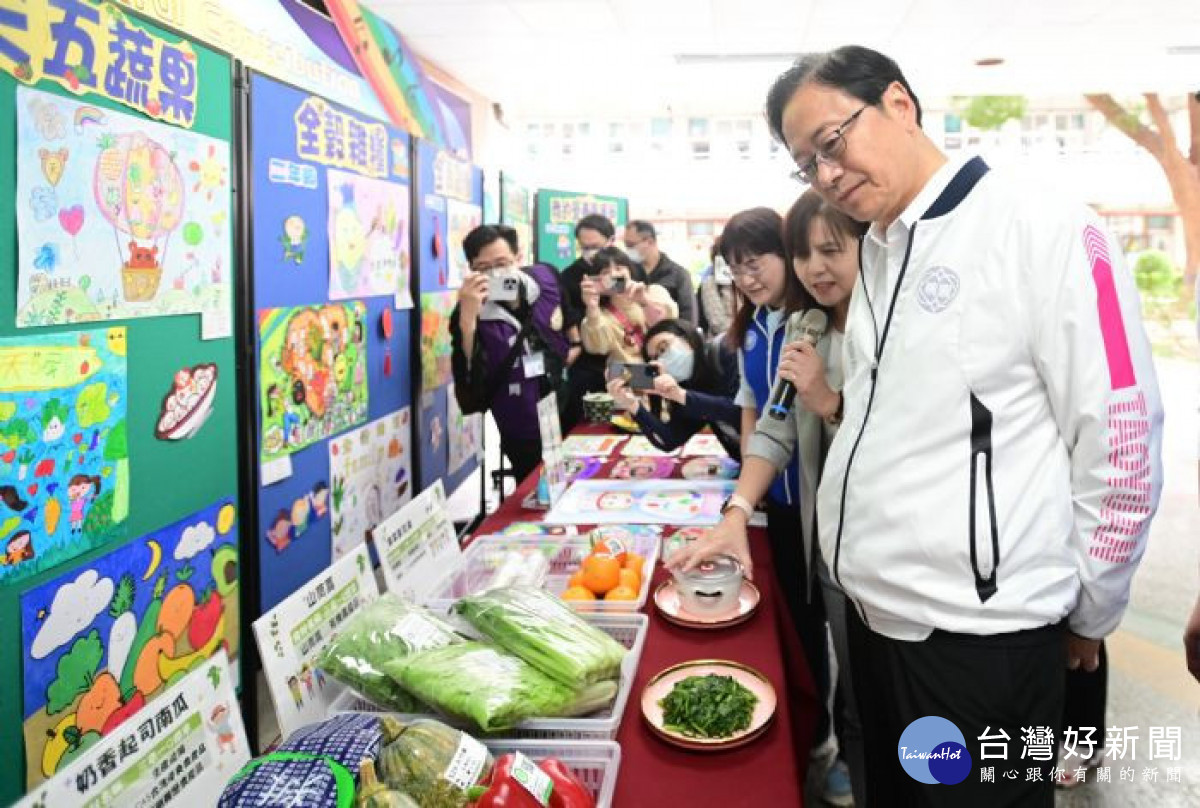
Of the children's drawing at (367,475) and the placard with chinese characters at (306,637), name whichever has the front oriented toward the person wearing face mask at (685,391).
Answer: the children's drawing

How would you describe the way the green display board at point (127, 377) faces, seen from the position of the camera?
facing the viewer and to the right of the viewer

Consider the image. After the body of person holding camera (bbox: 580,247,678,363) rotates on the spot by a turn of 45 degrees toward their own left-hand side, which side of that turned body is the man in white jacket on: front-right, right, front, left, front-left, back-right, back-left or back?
front-right

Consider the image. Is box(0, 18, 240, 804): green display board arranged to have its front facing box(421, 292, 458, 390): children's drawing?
no

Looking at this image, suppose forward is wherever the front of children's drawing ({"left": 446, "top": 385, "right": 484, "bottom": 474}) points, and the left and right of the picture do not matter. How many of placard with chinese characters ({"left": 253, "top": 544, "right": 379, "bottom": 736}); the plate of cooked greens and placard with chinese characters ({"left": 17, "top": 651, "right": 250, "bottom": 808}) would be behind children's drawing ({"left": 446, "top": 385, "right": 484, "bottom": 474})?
0

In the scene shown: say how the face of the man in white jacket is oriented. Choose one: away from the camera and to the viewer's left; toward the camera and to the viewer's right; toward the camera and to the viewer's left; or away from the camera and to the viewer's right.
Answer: toward the camera and to the viewer's left

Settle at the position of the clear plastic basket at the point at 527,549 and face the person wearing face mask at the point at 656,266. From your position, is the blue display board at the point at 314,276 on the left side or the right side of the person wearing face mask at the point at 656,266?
left

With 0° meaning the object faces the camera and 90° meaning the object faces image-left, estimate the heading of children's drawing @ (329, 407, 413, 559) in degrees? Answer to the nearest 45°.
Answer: approximately 315°

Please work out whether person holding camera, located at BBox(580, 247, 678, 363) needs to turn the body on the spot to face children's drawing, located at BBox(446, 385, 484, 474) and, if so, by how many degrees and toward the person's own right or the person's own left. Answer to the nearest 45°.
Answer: approximately 45° to the person's own right

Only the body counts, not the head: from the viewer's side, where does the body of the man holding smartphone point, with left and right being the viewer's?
facing the viewer

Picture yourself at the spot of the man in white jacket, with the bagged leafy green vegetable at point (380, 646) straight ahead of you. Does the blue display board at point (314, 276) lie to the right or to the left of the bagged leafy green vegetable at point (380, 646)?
right

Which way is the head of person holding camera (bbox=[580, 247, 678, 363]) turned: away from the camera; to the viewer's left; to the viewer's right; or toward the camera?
toward the camera

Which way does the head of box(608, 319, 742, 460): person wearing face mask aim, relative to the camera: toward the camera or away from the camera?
toward the camera
